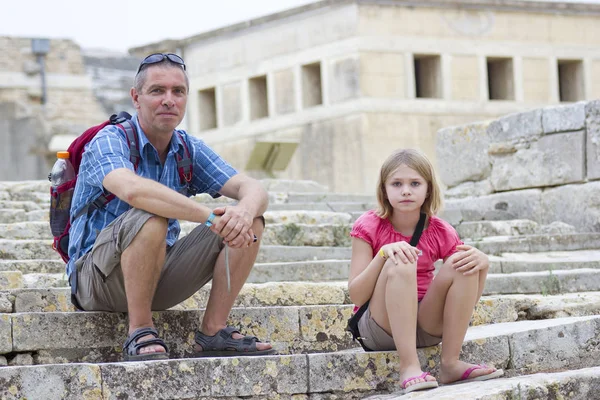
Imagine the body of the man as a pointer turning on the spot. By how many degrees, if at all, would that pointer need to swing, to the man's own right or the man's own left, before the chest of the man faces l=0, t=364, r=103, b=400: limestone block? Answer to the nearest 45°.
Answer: approximately 90° to the man's own right

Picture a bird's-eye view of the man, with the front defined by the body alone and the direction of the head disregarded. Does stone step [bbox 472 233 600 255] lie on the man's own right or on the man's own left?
on the man's own left

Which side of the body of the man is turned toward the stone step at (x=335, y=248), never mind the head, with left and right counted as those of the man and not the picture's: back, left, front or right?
left

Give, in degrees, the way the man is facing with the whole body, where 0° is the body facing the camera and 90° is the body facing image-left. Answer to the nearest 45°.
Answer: approximately 315°

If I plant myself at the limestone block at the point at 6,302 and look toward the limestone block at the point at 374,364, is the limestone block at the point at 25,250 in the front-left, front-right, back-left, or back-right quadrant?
back-left
